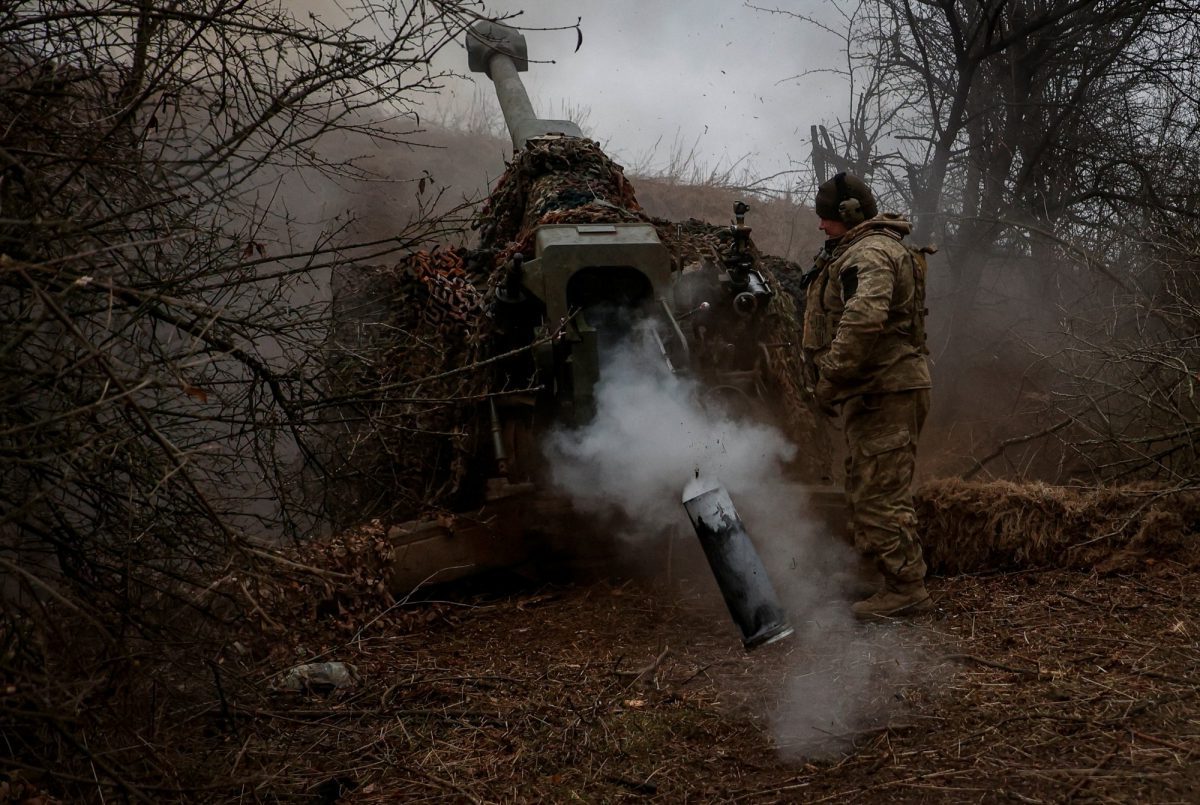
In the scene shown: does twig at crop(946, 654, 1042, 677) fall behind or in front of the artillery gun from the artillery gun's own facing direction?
behind

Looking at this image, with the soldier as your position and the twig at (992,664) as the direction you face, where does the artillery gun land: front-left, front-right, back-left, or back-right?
back-right

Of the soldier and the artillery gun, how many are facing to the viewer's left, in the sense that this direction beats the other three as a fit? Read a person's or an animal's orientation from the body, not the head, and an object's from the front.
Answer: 1

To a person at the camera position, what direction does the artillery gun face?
facing away from the viewer

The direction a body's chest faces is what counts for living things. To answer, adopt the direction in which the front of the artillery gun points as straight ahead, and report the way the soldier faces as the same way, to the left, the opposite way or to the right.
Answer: to the left

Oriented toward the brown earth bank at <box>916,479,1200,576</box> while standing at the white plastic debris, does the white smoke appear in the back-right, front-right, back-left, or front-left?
front-left

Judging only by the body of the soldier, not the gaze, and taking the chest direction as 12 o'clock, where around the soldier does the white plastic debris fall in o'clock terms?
The white plastic debris is roughly at 11 o'clock from the soldier.

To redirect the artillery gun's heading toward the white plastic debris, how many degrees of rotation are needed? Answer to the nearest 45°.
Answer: approximately 135° to its left

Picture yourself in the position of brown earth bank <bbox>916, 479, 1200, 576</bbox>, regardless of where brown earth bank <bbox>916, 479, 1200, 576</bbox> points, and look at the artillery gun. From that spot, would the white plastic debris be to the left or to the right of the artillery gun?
left

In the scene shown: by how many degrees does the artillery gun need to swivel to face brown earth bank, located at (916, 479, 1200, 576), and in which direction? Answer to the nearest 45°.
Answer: approximately 90° to its right

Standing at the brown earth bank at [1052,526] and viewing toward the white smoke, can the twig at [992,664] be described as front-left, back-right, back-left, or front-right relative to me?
front-left

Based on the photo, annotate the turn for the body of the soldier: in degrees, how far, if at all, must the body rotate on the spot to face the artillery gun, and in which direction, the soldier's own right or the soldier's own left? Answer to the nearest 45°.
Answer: approximately 45° to the soldier's own right

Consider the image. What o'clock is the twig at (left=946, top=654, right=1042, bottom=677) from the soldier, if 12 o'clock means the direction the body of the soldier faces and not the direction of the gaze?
The twig is roughly at 9 o'clock from the soldier.

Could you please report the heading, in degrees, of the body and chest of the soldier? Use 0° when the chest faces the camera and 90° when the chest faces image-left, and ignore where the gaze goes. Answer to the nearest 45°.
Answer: approximately 90°
